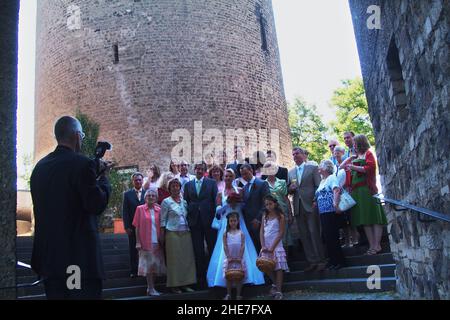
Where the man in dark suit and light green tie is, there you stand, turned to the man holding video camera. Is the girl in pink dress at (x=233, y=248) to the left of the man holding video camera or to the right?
left

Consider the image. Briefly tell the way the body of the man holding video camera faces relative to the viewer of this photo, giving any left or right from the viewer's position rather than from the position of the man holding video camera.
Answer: facing away from the viewer and to the right of the viewer

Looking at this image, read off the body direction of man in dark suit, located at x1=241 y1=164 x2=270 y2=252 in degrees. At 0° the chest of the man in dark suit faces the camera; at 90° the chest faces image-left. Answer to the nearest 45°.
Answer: approximately 45°

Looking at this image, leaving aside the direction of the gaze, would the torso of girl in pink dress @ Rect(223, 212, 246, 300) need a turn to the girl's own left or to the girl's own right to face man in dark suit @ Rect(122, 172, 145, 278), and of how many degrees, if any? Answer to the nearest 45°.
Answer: approximately 135° to the girl's own right

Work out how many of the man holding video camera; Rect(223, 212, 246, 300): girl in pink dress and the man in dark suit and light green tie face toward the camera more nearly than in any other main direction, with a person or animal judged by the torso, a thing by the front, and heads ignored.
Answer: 2

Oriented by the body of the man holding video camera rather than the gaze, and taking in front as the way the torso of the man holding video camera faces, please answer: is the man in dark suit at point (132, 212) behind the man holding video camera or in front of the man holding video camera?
in front

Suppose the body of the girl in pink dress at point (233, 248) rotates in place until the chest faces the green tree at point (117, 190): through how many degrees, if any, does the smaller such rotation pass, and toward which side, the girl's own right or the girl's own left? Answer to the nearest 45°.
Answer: approximately 180°

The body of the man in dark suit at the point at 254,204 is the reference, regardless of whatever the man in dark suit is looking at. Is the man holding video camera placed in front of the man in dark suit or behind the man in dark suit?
in front
